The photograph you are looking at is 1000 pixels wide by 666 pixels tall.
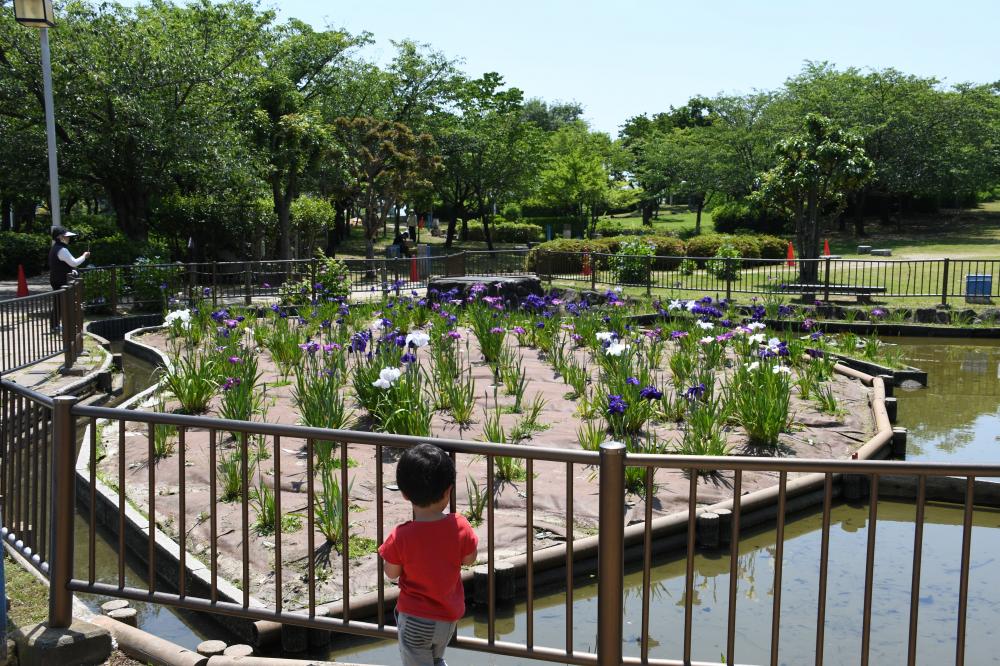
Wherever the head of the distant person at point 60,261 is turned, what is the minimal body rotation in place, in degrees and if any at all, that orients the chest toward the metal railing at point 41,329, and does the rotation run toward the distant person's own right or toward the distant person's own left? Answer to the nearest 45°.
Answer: approximately 90° to the distant person's own right

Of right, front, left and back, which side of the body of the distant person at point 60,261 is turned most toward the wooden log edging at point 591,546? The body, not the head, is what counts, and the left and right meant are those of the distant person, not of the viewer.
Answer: right

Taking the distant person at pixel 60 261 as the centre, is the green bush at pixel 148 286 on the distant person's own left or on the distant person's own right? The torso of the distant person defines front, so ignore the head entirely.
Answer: on the distant person's own left

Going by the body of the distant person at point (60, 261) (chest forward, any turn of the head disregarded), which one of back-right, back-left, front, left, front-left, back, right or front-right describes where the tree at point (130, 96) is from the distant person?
left

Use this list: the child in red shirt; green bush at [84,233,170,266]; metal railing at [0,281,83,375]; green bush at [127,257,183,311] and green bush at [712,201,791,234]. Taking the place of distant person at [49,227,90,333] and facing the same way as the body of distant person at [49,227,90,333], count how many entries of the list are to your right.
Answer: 2

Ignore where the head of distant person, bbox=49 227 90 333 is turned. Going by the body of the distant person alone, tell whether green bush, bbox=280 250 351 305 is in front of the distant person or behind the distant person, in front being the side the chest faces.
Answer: in front

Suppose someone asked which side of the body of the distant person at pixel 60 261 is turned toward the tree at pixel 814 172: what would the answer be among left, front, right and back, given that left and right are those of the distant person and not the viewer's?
front

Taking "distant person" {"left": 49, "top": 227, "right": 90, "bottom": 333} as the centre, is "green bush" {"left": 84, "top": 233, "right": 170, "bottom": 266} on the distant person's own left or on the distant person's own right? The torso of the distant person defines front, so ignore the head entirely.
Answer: on the distant person's own left

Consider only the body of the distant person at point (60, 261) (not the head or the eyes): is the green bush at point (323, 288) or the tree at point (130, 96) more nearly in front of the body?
the green bush

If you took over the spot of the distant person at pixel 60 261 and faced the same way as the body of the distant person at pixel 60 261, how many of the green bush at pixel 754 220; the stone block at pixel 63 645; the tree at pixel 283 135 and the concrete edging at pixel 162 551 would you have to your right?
2

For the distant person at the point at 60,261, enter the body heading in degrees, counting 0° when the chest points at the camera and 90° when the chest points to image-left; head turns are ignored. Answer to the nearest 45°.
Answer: approximately 270°

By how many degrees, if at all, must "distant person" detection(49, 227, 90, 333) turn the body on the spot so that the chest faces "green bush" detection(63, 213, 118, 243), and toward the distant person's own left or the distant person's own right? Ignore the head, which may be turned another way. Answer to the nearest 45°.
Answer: approximately 90° to the distant person's own left

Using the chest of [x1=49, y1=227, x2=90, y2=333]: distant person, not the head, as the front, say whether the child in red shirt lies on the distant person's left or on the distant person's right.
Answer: on the distant person's right

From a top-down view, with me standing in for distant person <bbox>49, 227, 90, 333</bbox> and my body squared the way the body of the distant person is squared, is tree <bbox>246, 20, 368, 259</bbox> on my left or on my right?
on my left

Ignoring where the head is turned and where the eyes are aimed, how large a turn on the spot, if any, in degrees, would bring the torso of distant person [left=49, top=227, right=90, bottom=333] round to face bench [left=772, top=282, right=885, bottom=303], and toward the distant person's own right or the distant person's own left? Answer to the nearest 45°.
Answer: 0° — they already face it

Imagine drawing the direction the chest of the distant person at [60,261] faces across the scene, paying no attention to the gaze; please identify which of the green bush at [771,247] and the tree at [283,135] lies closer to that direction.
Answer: the green bush
